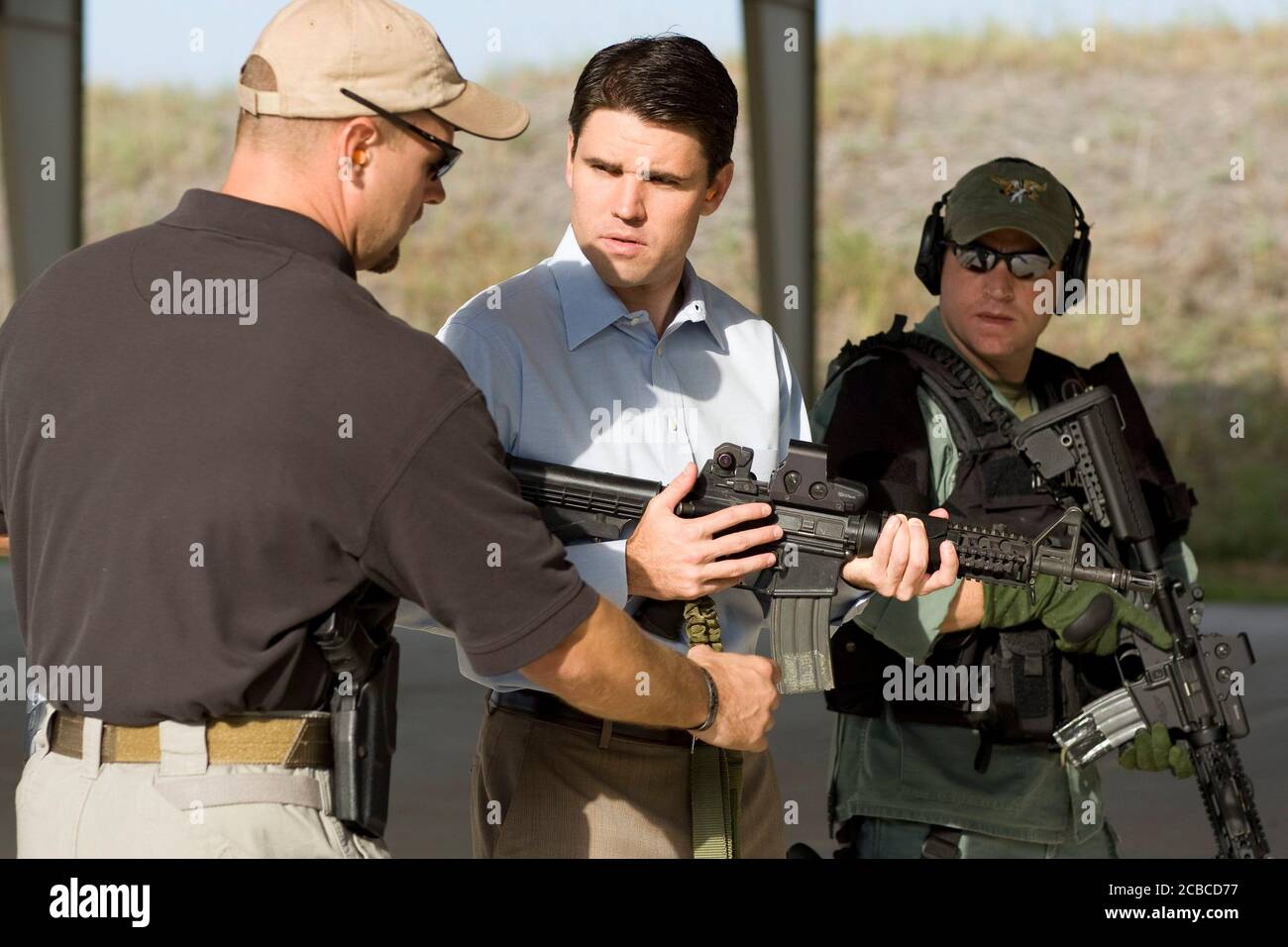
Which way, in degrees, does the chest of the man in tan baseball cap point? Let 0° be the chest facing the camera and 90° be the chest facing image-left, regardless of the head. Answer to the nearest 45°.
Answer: approximately 225°

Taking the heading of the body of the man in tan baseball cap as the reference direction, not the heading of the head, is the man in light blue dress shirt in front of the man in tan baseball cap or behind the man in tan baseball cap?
in front

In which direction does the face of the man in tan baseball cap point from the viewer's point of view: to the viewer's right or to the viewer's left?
to the viewer's right

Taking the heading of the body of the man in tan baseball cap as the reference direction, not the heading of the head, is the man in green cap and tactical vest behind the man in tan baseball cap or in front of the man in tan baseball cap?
in front
